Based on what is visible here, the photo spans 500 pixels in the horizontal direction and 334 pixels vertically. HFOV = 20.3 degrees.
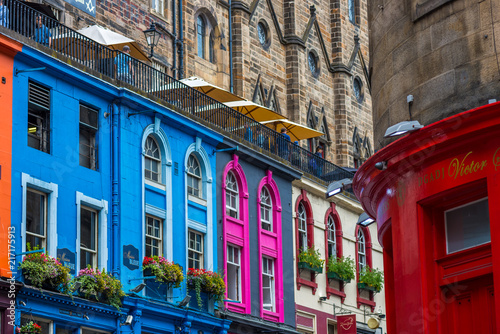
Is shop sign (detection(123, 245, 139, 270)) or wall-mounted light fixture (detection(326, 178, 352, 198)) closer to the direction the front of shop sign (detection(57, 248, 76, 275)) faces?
the wall-mounted light fixture

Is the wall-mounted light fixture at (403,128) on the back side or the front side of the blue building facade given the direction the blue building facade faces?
on the front side

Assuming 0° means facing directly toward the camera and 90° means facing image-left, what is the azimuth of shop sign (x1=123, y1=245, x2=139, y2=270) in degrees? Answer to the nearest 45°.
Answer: approximately 315°

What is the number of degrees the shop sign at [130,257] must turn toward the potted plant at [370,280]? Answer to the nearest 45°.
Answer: approximately 90° to its left

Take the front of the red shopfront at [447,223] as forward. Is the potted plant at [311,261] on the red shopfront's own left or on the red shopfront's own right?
on the red shopfront's own right

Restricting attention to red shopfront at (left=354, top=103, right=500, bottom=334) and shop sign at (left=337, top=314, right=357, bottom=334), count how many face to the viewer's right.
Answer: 0

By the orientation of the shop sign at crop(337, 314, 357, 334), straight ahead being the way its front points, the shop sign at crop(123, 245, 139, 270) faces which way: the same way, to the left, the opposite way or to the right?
to the left

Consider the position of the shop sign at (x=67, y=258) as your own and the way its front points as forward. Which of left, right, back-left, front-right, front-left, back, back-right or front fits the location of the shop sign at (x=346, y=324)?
left

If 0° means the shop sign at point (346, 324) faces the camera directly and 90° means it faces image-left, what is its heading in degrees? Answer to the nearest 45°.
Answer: approximately 45°

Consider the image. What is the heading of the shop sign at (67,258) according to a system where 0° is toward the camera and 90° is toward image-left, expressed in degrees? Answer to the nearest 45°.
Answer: approximately 315°

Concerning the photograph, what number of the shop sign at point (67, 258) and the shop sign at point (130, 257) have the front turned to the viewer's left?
0

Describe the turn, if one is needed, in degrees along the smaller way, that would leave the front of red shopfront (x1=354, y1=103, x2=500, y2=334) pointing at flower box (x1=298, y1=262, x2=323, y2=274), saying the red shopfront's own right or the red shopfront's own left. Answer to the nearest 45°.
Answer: approximately 135° to the red shopfront's own right

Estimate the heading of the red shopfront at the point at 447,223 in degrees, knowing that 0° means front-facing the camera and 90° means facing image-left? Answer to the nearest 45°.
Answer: approximately 45°
